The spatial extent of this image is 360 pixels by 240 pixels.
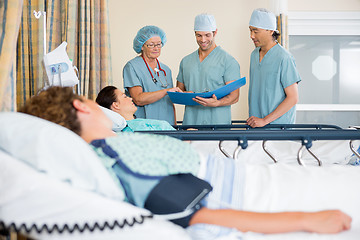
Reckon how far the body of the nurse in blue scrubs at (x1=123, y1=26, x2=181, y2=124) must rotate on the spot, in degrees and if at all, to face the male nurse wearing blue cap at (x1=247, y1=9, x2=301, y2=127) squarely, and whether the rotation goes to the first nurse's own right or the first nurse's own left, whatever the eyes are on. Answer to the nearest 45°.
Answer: approximately 45° to the first nurse's own left

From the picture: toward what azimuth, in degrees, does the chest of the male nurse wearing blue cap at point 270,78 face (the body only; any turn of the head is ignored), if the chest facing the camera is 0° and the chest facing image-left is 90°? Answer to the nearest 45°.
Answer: approximately 45°

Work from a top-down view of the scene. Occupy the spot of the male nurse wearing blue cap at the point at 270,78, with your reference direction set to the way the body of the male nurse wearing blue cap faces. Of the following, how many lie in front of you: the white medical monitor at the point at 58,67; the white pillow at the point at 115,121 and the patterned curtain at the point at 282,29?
2

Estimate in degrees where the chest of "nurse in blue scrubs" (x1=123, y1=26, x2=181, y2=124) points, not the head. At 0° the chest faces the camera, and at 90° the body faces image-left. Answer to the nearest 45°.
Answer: approximately 315°

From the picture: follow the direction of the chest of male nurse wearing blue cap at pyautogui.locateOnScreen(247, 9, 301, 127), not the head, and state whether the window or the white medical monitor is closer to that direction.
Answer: the white medical monitor

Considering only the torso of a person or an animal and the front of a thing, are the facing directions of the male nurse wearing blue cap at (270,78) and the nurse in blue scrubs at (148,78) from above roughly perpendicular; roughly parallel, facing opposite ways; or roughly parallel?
roughly perpendicular

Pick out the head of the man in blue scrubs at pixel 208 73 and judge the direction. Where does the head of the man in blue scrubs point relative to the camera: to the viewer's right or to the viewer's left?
to the viewer's left
